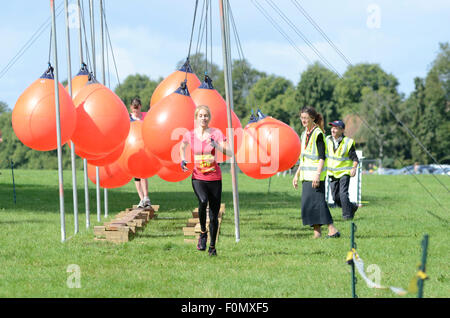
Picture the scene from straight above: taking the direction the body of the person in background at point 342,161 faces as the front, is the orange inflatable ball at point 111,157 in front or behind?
in front

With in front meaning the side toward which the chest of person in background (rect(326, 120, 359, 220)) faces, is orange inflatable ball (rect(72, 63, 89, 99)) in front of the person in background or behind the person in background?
in front

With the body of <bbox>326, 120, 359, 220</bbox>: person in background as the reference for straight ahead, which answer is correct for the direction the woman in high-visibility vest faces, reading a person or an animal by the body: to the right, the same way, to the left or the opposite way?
the same way

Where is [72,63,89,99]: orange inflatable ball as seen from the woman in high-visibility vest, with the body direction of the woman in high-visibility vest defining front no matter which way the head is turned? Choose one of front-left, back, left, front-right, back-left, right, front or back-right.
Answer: front-right

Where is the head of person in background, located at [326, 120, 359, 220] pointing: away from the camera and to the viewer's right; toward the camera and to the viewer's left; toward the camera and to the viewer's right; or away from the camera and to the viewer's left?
toward the camera and to the viewer's left

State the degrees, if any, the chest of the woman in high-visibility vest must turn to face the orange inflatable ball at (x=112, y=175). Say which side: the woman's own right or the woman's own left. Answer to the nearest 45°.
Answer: approximately 45° to the woman's own right

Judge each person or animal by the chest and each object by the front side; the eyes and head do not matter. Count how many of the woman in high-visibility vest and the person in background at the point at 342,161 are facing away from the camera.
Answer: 0

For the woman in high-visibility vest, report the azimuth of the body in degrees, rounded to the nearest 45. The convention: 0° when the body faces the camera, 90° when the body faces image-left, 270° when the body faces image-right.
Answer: approximately 45°

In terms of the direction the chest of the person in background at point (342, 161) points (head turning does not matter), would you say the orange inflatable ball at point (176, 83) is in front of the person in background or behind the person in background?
in front

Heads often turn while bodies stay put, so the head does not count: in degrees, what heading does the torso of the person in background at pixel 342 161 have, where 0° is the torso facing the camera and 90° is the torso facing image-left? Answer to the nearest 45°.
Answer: approximately 45°

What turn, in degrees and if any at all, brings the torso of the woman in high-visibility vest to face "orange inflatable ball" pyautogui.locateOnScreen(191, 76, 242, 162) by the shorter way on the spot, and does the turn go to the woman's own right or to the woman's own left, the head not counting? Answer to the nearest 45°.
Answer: approximately 45° to the woman's own right

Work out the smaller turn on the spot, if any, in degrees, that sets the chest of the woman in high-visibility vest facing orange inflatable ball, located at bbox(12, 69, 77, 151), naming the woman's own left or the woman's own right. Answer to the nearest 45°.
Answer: approximately 45° to the woman's own right

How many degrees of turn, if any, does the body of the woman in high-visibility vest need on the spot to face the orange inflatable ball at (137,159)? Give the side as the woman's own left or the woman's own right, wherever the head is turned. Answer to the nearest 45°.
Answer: approximately 45° to the woman's own right
